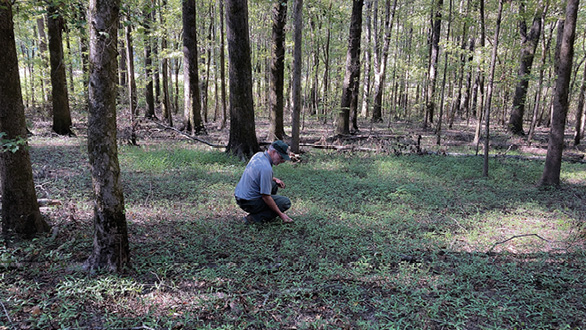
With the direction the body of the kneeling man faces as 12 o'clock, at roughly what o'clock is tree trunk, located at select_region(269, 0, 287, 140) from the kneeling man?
The tree trunk is roughly at 9 o'clock from the kneeling man.

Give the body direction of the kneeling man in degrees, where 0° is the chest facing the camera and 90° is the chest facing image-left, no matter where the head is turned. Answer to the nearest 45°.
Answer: approximately 270°

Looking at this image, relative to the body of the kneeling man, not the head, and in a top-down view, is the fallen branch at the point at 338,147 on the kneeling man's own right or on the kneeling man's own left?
on the kneeling man's own left

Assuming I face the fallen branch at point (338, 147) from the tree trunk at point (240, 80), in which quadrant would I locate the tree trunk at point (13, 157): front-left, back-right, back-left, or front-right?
back-right

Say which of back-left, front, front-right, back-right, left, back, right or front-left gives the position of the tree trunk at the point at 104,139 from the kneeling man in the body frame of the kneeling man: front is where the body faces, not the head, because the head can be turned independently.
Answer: back-right

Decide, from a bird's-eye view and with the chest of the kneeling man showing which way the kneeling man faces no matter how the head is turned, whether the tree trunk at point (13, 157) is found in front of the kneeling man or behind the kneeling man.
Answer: behind

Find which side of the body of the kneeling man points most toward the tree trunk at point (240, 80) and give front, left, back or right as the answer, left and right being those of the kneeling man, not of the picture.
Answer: left

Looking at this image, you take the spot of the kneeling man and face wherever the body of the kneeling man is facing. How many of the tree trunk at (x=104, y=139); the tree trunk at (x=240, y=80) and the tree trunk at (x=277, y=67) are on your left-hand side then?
2

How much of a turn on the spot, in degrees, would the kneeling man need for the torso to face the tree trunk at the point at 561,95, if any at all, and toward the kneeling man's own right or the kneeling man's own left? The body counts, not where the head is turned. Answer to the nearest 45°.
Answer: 0° — they already face it
